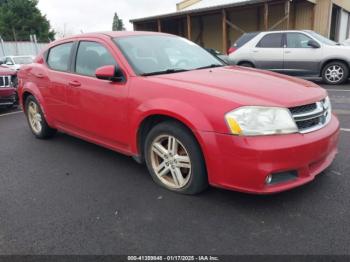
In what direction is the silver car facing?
to the viewer's right

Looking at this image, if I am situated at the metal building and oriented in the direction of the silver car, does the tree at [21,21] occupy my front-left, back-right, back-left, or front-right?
back-right

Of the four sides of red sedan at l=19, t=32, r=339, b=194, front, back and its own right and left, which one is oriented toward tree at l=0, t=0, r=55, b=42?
back

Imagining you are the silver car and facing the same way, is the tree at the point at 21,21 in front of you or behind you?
behind

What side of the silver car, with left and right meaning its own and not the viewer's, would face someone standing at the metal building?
left

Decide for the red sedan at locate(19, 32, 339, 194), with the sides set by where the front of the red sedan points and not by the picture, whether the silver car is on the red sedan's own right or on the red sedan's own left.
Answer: on the red sedan's own left

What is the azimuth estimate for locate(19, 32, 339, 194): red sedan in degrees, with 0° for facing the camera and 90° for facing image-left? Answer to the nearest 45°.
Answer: approximately 315°

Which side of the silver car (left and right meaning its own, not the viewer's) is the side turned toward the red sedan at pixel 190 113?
right
